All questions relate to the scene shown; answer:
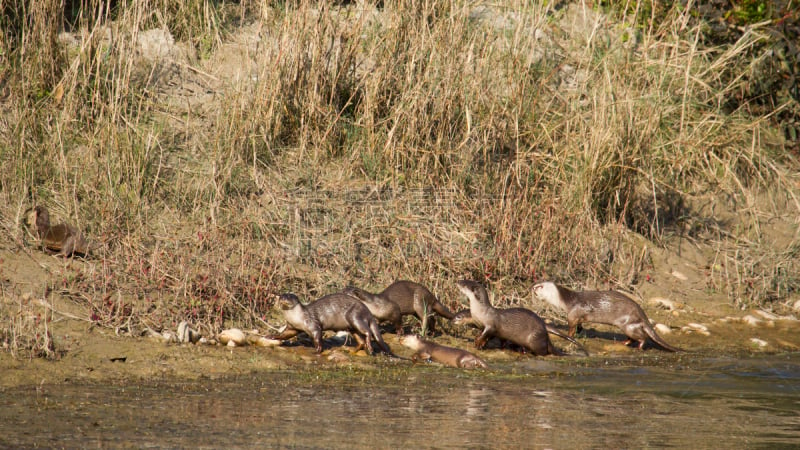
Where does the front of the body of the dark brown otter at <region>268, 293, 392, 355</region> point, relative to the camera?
to the viewer's left

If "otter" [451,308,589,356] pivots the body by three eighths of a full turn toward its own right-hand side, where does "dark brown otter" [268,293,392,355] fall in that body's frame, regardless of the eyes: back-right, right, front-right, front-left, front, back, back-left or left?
back

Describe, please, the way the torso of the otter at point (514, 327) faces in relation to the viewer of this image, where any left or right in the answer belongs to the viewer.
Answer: facing to the left of the viewer

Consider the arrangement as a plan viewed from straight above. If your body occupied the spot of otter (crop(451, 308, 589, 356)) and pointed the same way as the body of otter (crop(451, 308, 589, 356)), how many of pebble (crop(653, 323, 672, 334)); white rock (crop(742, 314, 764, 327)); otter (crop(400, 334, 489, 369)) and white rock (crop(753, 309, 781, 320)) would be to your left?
1

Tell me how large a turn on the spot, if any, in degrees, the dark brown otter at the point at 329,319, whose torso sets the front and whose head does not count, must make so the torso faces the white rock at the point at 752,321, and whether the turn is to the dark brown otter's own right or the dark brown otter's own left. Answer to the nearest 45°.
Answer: approximately 180°

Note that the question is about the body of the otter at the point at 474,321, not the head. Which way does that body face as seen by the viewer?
to the viewer's left

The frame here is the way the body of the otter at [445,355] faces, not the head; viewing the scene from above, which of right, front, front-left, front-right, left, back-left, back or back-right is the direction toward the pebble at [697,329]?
back-right

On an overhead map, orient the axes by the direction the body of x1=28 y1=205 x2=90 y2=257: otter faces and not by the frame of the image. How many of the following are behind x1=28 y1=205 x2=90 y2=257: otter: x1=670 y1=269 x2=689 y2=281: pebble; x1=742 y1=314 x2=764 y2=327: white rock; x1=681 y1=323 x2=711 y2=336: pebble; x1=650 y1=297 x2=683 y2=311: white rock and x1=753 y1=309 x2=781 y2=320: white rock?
5

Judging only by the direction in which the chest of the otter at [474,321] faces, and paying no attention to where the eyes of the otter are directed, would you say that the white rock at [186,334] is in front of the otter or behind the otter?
in front

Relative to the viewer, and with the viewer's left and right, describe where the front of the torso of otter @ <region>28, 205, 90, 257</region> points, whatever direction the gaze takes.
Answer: facing to the left of the viewer

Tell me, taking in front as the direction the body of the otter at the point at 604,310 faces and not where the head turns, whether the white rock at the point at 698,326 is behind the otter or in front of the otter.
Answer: behind

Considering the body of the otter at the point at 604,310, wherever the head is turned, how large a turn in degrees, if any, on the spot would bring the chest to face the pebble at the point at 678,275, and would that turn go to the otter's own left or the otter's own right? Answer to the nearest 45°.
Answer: approximately 90° to the otter's own right

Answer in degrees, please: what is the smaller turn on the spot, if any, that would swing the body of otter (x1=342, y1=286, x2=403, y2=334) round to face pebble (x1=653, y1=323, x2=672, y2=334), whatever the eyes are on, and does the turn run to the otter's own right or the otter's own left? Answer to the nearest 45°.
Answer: approximately 180°

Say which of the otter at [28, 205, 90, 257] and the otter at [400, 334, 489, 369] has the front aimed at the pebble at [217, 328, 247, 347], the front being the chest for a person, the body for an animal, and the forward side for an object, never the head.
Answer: the otter at [400, 334, 489, 369]

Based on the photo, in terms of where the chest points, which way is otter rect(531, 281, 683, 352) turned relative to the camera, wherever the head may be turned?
to the viewer's left

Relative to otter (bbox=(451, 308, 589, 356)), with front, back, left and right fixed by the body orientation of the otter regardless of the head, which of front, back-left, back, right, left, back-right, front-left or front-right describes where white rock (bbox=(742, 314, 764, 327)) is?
back-right
